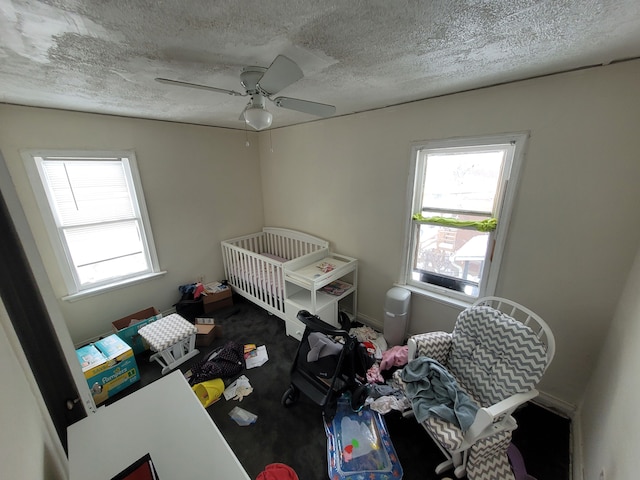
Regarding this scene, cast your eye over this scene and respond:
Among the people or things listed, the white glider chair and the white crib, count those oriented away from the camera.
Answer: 0

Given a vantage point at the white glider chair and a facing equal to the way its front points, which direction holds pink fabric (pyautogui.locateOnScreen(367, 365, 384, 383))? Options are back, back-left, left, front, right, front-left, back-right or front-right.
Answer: front-right

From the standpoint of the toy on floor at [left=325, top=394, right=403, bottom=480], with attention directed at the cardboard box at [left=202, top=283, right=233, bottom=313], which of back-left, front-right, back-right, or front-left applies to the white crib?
front-right

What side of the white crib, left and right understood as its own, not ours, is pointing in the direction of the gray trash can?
left

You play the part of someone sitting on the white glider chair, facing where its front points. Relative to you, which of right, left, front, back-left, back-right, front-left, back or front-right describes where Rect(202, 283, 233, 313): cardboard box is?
front-right

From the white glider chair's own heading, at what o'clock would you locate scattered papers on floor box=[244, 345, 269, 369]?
The scattered papers on floor is roughly at 1 o'clock from the white glider chair.

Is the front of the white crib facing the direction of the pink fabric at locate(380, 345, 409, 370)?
no

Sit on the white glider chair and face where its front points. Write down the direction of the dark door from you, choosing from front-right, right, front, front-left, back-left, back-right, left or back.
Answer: front

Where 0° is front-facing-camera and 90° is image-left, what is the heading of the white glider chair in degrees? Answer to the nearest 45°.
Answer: approximately 45°

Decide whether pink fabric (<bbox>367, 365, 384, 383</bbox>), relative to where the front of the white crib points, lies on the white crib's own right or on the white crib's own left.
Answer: on the white crib's own left

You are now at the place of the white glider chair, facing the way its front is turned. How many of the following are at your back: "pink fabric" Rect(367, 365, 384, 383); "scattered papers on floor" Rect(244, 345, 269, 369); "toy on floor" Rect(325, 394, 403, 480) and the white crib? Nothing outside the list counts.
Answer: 0

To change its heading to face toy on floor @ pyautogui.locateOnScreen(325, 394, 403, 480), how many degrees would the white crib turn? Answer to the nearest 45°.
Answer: approximately 45° to its left

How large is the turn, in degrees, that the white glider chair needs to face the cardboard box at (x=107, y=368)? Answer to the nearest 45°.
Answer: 0° — it already faces it

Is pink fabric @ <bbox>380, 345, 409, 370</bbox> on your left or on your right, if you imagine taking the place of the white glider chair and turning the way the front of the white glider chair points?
on your right

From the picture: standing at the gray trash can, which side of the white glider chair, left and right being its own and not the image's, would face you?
right

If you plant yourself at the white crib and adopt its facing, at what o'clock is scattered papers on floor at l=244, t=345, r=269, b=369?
The scattered papers on floor is roughly at 11 o'clock from the white crib.

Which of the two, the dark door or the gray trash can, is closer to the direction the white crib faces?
the dark door
